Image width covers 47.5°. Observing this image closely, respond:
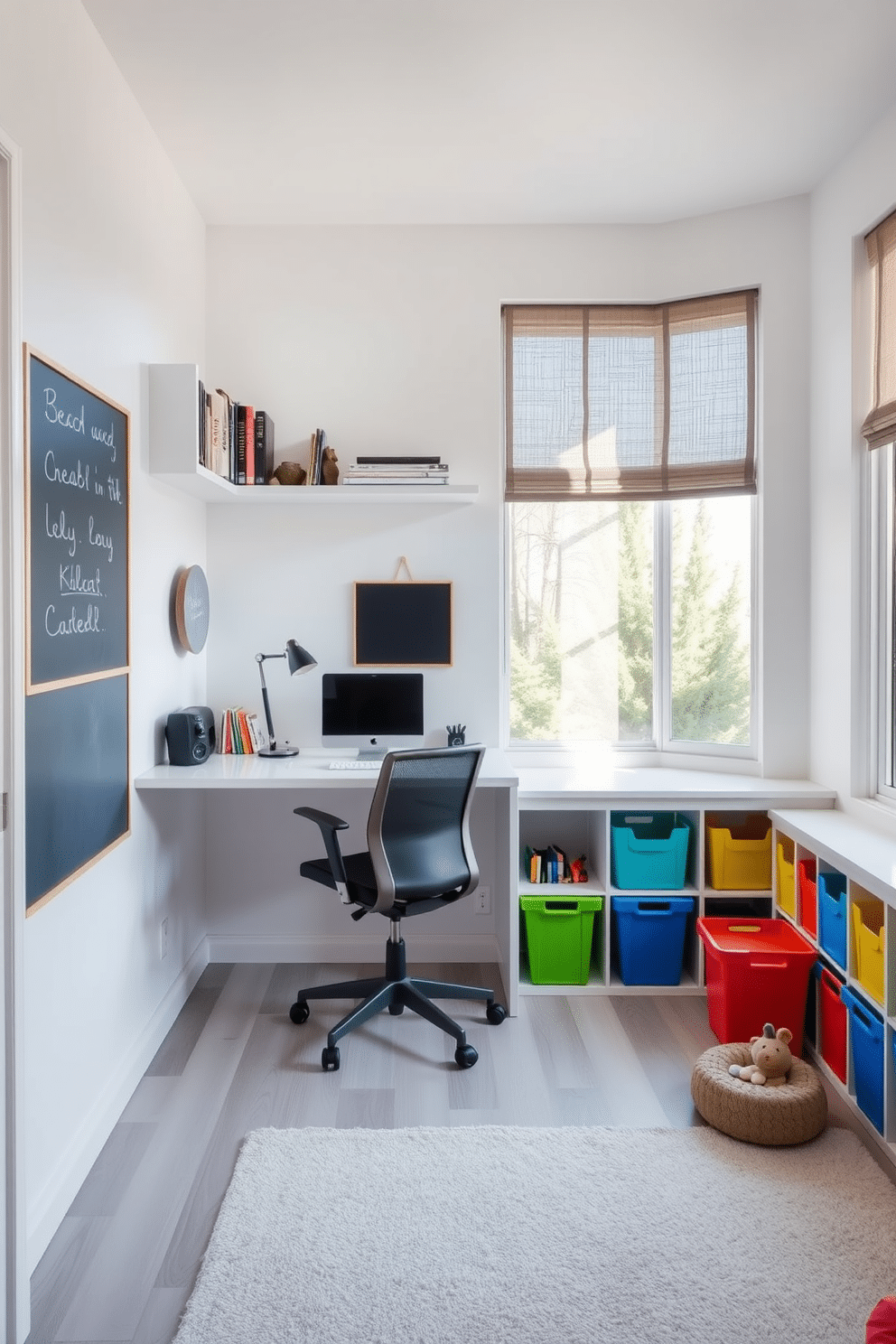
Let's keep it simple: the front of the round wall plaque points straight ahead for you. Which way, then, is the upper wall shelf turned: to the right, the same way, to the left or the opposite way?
to the right

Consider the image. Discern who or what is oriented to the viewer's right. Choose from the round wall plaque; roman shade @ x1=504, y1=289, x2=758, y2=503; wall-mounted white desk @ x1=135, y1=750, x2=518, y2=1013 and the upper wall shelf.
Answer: the round wall plaque

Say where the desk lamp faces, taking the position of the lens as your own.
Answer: facing to the right of the viewer

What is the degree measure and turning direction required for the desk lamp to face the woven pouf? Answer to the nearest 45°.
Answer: approximately 45° to its right

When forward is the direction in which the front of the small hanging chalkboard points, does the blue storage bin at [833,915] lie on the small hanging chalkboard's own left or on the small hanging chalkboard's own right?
on the small hanging chalkboard's own left
